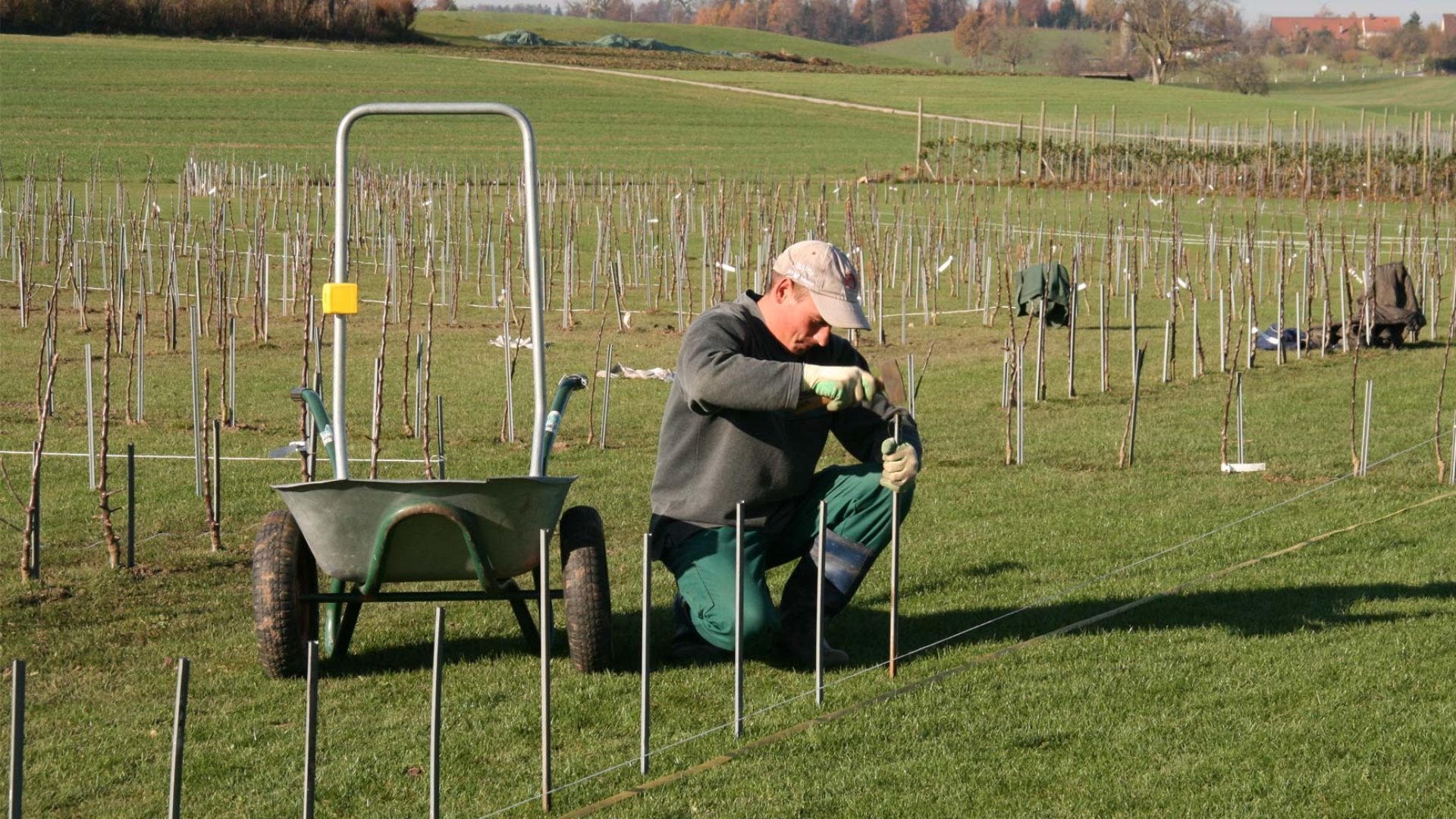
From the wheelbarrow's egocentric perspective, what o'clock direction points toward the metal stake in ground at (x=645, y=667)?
The metal stake in ground is roughly at 11 o'clock from the wheelbarrow.

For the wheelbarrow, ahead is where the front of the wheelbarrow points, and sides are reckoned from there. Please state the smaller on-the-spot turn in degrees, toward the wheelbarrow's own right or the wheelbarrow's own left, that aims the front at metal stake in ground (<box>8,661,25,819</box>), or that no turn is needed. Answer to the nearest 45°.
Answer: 0° — it already faces it

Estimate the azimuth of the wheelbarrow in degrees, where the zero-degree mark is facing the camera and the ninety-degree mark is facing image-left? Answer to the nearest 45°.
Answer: approximately 0°

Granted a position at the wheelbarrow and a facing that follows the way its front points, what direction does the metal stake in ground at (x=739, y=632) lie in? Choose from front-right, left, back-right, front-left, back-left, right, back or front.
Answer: front-left

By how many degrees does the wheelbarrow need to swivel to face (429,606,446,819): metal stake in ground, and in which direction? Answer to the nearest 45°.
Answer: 0° — it already faces it

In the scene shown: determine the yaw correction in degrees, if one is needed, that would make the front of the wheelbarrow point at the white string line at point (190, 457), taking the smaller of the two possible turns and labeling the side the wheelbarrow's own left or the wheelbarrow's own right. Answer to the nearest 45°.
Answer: approximately 180°

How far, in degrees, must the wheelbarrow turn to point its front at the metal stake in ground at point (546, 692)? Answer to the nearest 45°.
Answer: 0° — it already faces it

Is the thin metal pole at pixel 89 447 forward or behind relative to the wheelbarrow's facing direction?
behind

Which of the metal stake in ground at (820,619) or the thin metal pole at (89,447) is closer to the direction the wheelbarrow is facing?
the metal stake in ground

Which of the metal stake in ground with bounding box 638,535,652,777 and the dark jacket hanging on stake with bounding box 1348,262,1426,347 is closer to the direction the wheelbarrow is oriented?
the metal stake in ground

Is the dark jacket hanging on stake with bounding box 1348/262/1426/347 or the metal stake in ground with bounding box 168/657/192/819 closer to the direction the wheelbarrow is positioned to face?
the metal stake in ground
